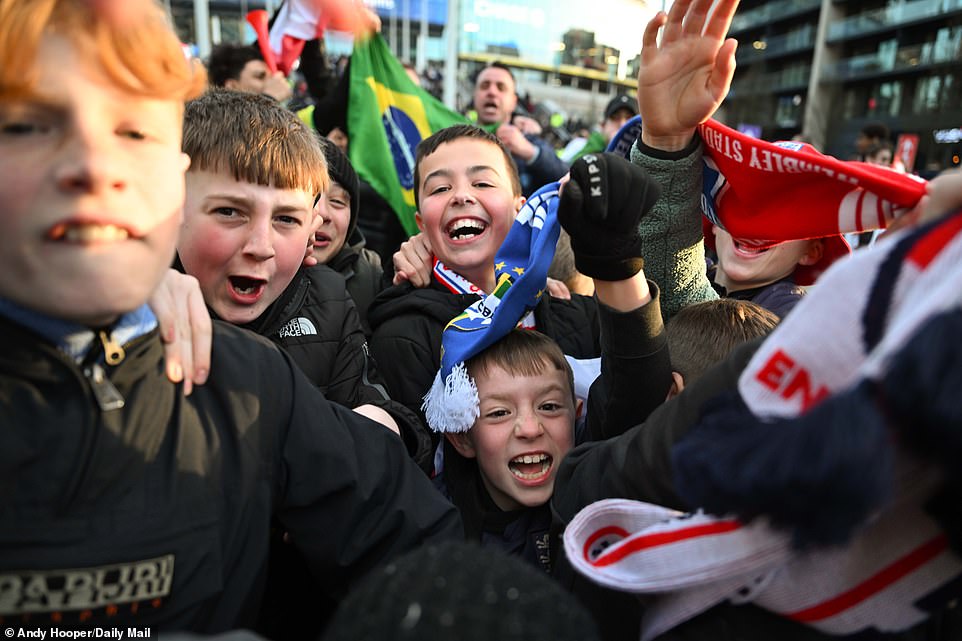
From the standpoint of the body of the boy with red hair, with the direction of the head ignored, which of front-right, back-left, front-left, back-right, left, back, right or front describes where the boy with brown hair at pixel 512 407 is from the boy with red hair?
back-left

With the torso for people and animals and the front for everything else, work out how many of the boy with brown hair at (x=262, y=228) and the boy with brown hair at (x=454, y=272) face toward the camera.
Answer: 2

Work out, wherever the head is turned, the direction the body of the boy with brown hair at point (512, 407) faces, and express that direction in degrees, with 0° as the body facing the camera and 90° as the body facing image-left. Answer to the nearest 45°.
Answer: approximately 0°

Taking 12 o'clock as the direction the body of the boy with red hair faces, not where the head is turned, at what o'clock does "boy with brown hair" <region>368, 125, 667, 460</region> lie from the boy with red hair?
The boy with brown hair is roughly at 7 o'clock from the boy with red hair.

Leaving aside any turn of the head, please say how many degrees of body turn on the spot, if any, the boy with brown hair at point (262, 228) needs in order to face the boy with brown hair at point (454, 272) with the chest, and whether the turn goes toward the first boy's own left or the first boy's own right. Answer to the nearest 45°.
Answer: approximately 135° to the first boy's own left
